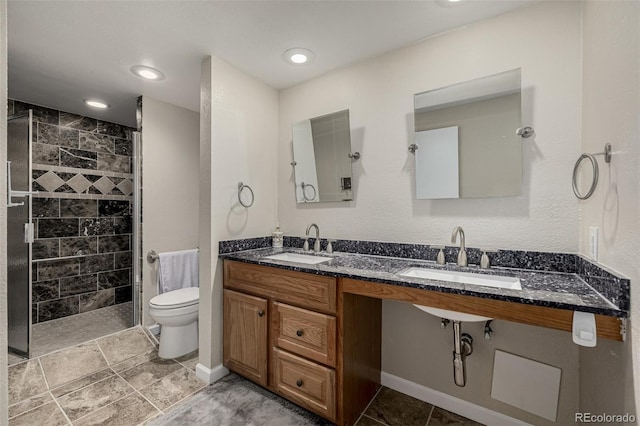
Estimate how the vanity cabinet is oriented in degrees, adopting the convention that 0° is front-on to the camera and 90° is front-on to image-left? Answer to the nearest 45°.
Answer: approximately 45°

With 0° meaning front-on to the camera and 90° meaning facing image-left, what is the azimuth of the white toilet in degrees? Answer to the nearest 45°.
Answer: approximately 45°

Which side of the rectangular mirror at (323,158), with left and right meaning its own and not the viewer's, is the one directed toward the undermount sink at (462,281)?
left

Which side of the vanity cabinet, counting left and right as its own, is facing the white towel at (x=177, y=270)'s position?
right

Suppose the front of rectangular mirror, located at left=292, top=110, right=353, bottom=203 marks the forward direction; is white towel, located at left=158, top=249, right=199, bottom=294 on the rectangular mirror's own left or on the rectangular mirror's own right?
on the rectangular mirror's own right
